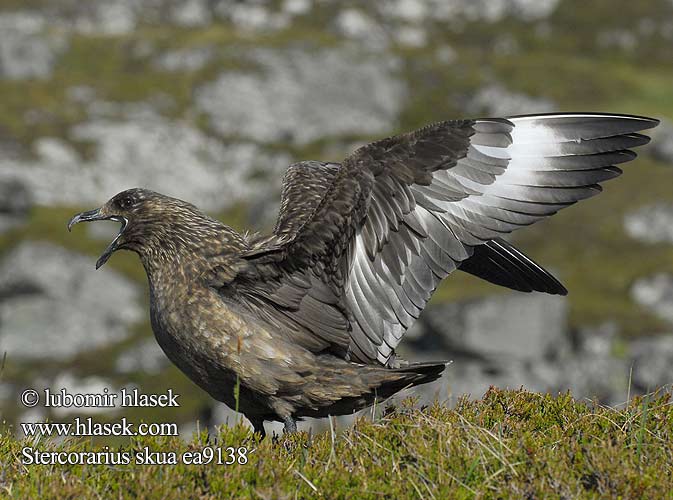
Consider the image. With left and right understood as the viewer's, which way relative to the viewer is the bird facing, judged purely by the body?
facing to the left of the viewer
